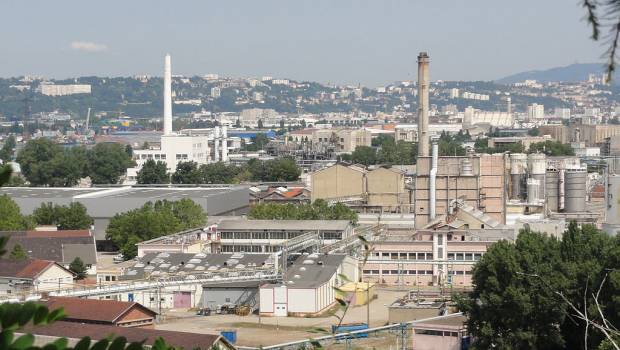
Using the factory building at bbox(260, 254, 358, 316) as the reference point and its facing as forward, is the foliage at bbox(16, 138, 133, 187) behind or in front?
behind

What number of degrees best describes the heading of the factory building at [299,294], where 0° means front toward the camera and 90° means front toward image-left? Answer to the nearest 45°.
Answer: approximately 0°

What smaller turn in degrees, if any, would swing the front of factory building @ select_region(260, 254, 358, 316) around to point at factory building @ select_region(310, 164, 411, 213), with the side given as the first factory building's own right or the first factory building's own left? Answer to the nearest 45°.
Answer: approximately 180°

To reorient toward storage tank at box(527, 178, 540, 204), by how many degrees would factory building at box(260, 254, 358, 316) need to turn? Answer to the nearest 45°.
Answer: approximately 135° to its left

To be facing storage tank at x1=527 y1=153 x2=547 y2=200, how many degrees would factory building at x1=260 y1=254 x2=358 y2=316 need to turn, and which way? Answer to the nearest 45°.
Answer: approximately 135° to its left

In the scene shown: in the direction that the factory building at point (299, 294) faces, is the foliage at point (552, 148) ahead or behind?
behind

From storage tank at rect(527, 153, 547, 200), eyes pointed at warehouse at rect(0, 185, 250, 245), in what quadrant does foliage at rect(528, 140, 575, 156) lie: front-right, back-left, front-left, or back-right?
back-right

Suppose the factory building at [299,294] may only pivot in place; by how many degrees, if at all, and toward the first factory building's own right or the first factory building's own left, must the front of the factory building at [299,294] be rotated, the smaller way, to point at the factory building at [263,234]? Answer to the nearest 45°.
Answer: approximately 180°
